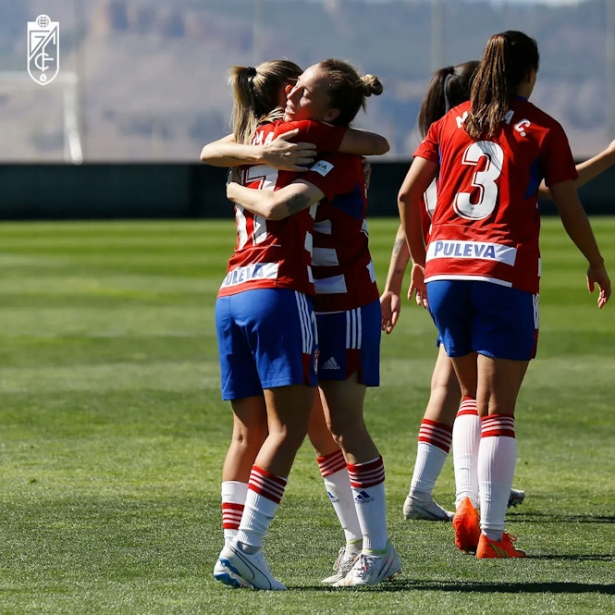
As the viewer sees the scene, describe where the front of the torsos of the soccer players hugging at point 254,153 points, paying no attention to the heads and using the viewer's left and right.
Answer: facing away from the viewer and to the right of the viewer

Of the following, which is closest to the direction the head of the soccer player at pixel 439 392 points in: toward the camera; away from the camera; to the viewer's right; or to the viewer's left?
away from the camera
